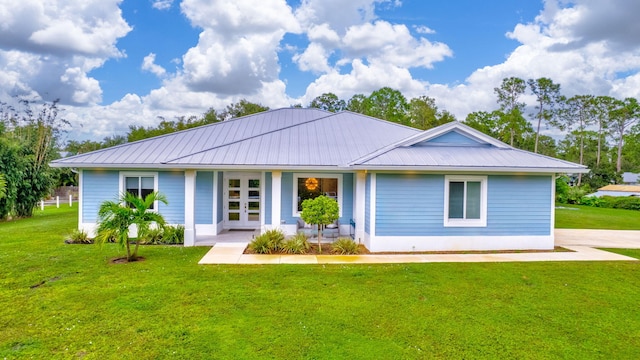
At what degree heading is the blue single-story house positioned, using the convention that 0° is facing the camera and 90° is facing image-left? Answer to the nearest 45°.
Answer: approximately 0°

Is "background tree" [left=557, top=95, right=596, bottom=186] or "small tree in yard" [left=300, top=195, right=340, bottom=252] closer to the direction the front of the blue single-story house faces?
the small tree in yard

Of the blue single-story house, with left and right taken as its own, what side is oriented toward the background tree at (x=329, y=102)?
back

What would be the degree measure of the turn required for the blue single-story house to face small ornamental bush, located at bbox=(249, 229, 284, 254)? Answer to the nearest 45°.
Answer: approximately 45° to its right

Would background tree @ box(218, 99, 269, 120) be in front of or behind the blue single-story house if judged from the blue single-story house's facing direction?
behind

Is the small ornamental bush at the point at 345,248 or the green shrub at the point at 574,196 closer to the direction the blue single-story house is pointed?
the small ornamental bush

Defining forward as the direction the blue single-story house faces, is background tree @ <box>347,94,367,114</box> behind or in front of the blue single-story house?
behind

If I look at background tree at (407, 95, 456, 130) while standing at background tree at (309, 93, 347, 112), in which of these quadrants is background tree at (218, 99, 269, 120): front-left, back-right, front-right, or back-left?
back-right

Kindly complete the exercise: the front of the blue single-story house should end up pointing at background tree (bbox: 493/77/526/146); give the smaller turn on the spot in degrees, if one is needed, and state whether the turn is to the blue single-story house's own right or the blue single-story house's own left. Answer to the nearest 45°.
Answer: approximately 135° to the blue single-story house's own left

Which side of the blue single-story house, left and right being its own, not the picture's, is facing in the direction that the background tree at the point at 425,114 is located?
back

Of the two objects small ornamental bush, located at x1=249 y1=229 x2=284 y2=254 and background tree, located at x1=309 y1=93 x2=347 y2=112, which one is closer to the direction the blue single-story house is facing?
the small ornamental bush

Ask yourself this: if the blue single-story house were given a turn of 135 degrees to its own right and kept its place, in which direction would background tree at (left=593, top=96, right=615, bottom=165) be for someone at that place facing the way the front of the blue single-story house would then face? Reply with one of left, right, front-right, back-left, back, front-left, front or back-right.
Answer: right

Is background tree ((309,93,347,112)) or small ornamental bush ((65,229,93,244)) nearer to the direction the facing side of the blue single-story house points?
the small ornamental bush

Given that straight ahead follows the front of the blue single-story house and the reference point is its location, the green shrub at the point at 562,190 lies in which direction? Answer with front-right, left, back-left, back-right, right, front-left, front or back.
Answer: back-left
